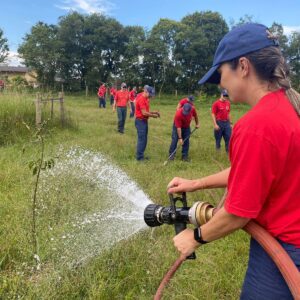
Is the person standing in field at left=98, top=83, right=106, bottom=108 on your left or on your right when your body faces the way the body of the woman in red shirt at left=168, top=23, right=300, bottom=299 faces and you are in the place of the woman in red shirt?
on your right

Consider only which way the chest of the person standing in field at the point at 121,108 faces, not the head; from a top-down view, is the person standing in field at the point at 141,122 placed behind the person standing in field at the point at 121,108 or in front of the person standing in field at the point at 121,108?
in front

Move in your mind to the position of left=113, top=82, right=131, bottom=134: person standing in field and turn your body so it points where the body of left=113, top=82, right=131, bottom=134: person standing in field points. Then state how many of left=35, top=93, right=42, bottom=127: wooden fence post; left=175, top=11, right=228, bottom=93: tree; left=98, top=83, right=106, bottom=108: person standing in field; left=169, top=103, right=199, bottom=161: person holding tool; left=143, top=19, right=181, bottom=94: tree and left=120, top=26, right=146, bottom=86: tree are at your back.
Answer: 4

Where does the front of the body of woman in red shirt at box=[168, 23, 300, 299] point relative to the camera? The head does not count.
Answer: to the viewer's left

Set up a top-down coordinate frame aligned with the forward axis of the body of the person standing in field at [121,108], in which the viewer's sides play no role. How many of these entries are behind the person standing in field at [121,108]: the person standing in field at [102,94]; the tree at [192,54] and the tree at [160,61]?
3

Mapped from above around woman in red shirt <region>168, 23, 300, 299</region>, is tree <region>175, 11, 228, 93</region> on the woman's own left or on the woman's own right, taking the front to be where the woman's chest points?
on the woman's own right

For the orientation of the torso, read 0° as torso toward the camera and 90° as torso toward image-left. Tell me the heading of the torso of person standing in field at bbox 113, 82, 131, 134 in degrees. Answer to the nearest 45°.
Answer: approximately 0°
